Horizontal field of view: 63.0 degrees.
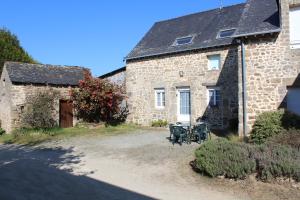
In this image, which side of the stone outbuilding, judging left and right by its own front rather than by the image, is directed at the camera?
front

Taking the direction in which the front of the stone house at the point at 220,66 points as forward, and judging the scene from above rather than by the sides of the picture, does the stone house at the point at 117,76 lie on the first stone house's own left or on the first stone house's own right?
on the first stone house's own right

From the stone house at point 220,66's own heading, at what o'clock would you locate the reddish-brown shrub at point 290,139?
The reddish-brown shrub is roughly at 10 o'clock from the stone house.

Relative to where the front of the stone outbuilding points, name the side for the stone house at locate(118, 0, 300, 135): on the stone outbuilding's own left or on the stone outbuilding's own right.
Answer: on the stone outbuilding's own left

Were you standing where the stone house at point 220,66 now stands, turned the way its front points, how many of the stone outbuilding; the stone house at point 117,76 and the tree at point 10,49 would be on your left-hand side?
0

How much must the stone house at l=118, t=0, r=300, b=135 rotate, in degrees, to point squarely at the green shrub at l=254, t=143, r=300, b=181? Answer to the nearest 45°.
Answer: approximately 45° to its left

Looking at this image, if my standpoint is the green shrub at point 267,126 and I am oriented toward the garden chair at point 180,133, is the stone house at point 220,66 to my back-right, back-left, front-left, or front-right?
front-right

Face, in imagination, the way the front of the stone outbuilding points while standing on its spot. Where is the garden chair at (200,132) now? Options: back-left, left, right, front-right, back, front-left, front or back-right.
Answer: front-left

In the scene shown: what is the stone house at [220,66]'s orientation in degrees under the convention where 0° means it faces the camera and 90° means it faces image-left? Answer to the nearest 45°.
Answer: approximately 45°

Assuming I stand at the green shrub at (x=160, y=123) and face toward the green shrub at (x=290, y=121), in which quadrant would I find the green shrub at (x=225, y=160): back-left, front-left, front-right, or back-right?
front-right

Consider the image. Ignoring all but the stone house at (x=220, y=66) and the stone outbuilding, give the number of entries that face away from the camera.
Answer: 0

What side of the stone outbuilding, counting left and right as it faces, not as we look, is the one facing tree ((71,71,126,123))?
left

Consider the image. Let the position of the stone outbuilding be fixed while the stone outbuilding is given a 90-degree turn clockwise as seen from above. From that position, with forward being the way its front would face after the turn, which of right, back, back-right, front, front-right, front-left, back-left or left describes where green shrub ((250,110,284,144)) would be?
back-left
